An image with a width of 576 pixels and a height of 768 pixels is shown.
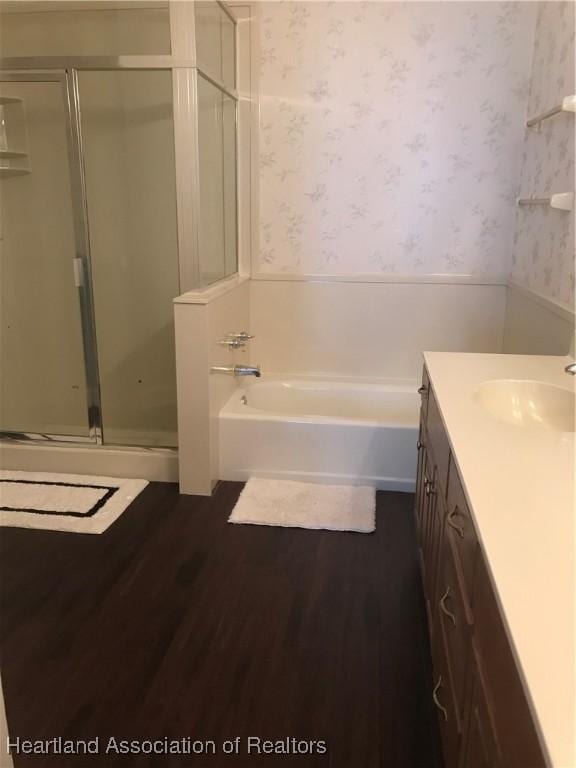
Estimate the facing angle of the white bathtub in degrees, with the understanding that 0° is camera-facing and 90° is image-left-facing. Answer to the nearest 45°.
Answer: approximately 0°

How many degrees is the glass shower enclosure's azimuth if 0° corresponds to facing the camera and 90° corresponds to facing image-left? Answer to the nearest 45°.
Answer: approximately 0°

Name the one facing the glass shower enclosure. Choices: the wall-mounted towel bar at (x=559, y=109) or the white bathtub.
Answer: the wall-mounted towel bar

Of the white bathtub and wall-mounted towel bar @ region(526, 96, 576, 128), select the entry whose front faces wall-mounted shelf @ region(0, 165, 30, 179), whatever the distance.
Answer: wall-mounted towel bar @ region(526, 96, 576, 128)

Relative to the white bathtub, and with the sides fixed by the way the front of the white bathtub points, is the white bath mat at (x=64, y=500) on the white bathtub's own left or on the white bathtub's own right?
on the white bathtub's own right

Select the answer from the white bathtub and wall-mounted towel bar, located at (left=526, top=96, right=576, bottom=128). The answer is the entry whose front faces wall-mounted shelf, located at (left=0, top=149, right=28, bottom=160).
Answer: wall-mounted towel bar, located at (left=526, top=96, right=576, bottom=128)

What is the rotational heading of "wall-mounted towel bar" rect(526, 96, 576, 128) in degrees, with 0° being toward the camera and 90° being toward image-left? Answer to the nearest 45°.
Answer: approximately 90°

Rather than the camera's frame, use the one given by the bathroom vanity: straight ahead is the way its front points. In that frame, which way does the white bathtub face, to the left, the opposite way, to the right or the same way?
to the left

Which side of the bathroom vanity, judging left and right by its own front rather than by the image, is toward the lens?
left

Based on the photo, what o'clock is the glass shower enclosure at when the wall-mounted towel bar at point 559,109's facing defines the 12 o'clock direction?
The glass shower enclosure is roughly at 12 o'clock from the wall-mounted towel bar.

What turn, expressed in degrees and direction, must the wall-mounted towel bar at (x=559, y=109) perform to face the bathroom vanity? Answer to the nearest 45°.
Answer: approximately 90° to its left
